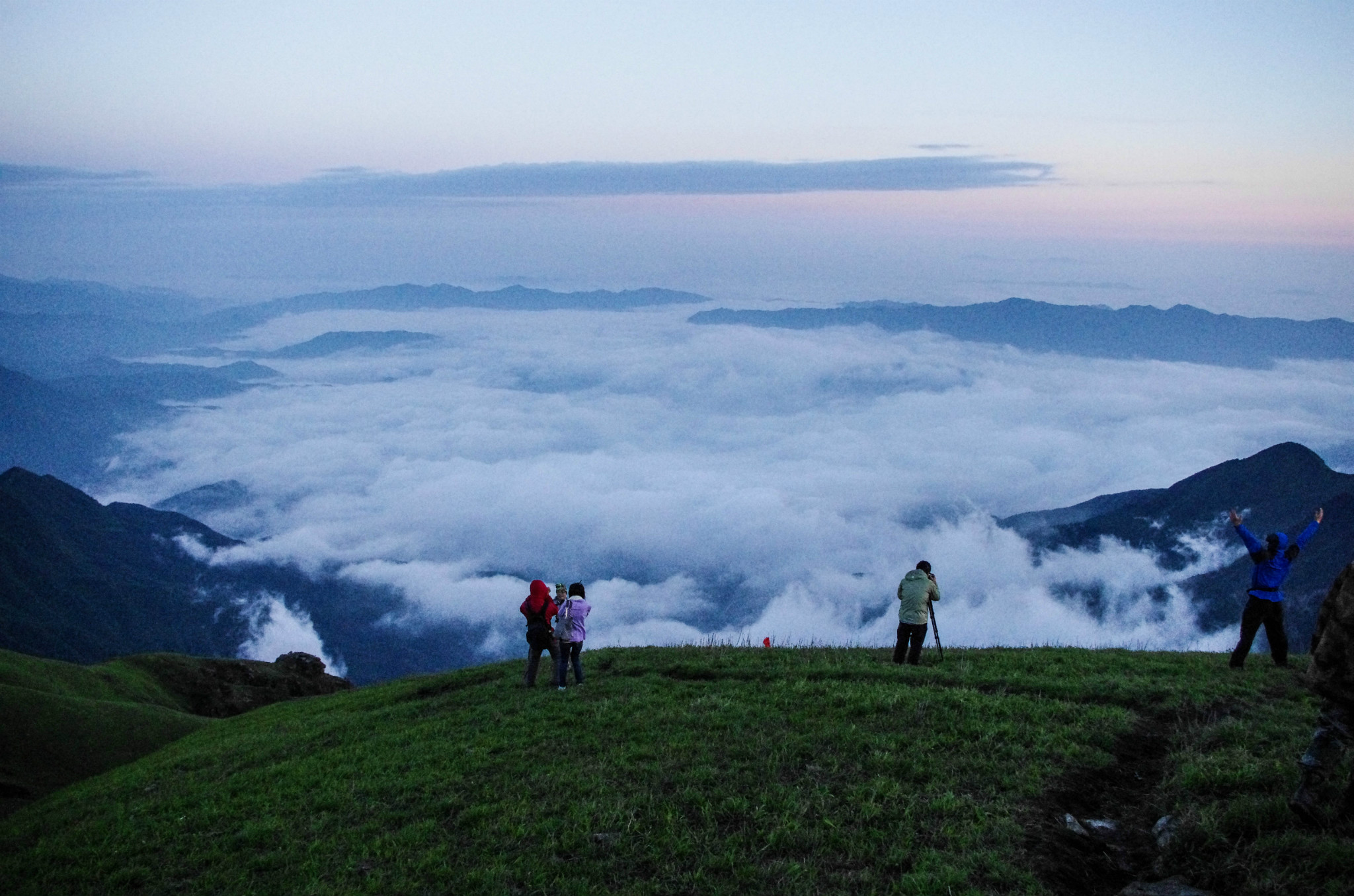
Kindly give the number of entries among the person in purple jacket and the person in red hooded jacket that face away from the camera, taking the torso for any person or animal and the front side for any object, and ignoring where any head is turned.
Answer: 2

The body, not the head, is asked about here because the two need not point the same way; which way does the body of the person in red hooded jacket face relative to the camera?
away from the camera

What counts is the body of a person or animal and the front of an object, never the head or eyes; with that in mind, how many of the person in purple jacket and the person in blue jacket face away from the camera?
2

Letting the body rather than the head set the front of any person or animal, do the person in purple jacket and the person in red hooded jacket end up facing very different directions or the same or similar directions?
same or similar directions

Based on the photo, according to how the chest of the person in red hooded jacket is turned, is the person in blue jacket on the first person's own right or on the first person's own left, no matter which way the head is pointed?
on the first person's own right

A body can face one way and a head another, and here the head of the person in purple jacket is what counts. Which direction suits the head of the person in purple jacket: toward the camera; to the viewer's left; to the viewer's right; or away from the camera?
away from the camera

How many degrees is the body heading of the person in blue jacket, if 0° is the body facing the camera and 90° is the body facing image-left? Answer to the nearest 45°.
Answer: approximately 180°

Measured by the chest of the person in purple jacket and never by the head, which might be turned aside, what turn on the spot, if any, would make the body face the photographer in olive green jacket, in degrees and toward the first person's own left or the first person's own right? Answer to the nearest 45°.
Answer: approximately 90° to the first person's own right

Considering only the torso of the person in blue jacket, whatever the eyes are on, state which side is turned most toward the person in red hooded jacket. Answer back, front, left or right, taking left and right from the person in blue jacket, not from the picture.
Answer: left

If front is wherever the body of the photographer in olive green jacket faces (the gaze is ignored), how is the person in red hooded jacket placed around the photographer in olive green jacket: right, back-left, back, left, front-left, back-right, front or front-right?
back-left

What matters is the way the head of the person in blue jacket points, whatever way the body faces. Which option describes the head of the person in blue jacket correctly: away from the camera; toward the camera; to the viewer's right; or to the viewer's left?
away from the camera

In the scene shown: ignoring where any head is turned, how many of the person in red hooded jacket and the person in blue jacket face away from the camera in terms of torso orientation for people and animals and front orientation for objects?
2
